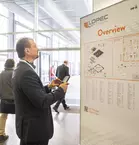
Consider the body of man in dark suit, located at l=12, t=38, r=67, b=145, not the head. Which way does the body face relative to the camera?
to the viewer's right

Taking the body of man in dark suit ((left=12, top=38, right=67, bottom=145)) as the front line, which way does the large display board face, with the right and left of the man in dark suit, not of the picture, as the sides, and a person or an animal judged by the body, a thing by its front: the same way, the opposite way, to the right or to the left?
the opposite way

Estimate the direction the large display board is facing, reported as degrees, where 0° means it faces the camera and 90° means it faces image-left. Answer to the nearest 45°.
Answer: approximately 45°

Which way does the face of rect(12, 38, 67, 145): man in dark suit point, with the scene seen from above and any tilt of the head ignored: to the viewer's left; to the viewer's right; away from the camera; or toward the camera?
to the viewer's right

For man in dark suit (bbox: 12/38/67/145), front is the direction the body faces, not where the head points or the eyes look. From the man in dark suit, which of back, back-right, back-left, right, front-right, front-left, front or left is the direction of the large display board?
front

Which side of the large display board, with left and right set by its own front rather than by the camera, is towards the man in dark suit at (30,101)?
front

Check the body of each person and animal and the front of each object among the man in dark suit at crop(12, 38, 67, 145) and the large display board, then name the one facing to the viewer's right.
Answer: the man in dark suit

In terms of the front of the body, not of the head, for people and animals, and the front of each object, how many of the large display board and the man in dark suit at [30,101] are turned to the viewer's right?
1
